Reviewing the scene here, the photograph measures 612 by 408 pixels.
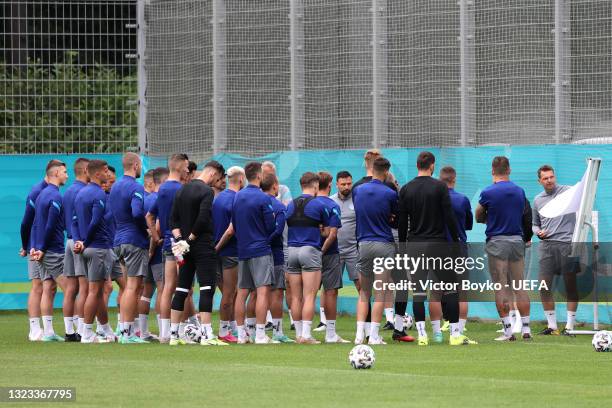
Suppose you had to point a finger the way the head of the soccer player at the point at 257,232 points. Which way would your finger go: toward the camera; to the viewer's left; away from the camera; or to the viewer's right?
away from the camera

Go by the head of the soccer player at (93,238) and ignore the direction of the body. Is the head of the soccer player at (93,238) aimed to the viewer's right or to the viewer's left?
to the viewer's right

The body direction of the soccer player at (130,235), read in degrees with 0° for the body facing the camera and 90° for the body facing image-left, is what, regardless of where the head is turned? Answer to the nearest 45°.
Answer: approximately 225°

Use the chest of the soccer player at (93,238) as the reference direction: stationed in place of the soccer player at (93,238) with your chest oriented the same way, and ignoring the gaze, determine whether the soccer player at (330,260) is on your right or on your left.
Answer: on your right

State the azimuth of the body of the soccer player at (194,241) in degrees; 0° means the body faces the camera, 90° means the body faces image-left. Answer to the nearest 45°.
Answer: approximately 225°

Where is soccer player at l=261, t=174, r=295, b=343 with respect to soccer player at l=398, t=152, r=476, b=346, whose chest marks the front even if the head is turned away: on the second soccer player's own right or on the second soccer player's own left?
on the second soccer player's own left

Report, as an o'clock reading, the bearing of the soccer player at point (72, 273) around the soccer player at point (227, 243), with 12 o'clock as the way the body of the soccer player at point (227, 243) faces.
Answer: the soccer player at point (72, 273) is roughly at 8 o'clock from the soccer player at point (227, 243).

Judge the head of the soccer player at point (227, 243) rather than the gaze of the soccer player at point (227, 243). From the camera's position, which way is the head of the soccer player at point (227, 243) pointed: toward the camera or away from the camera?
away from the camera
